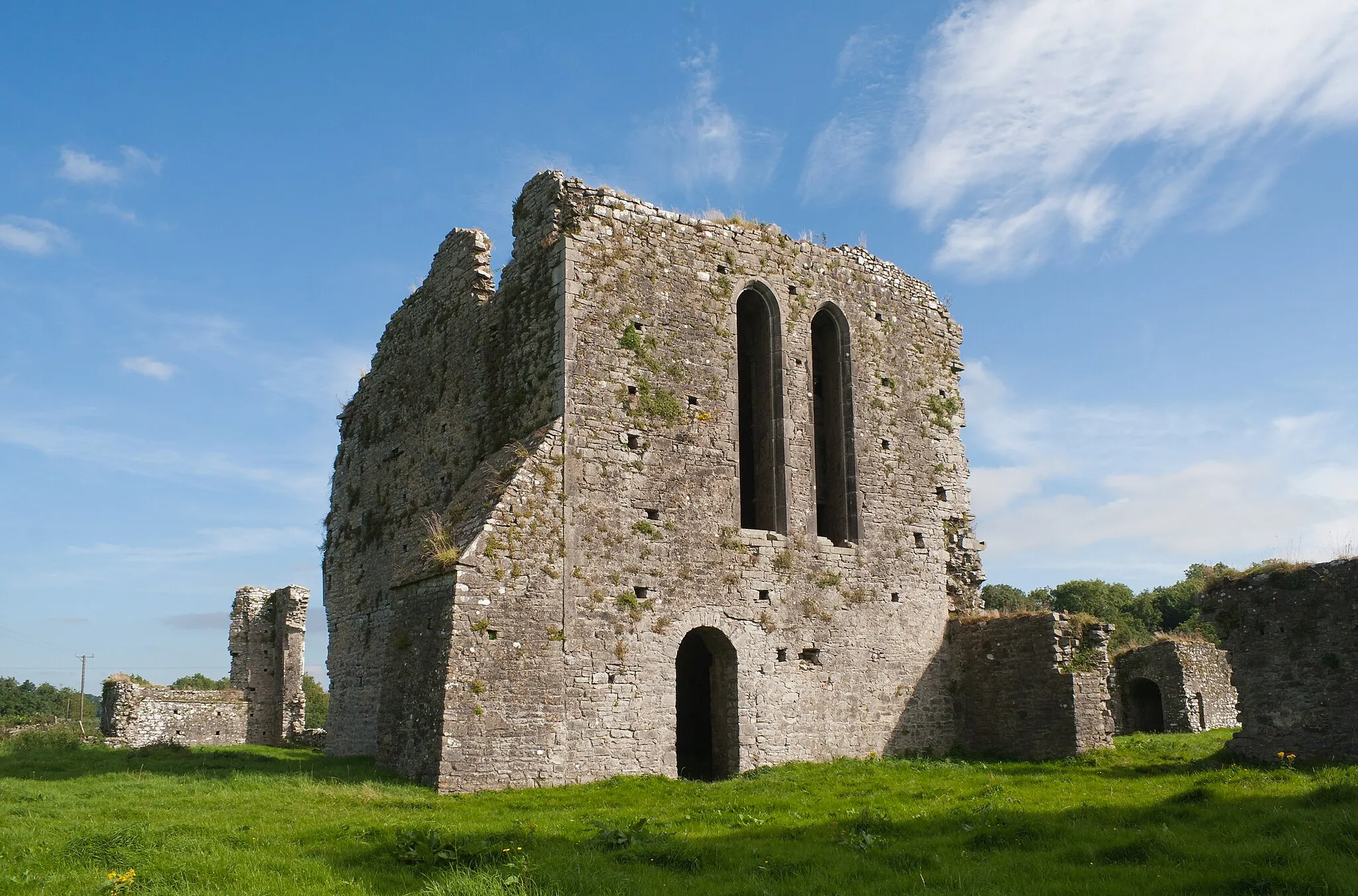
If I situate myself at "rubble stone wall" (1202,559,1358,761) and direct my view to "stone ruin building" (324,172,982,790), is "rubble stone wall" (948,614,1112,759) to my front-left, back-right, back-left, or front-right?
front-right

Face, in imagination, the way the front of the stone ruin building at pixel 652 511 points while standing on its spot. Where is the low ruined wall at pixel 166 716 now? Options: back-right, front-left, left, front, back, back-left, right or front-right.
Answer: back

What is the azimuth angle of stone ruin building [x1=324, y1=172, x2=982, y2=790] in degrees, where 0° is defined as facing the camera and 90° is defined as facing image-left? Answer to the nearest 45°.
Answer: approximately 315°

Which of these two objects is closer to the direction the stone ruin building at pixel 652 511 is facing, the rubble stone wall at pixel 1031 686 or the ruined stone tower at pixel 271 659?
the rubble stone wall

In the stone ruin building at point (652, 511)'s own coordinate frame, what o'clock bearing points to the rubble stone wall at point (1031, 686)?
The rubble stone wall is roughly at 10 o'clock from the stone ruin building.

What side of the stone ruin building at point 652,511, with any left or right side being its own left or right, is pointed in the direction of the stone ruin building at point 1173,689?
left

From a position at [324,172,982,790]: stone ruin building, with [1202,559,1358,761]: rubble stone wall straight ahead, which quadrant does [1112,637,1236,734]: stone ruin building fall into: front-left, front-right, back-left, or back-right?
front-left

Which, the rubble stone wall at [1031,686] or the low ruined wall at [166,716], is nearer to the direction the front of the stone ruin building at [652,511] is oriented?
the rubble stone wall

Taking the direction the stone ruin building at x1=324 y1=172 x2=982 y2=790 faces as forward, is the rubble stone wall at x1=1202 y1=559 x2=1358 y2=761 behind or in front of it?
in front

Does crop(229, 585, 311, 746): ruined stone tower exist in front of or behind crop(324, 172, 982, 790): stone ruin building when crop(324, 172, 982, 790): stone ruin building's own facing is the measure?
behind

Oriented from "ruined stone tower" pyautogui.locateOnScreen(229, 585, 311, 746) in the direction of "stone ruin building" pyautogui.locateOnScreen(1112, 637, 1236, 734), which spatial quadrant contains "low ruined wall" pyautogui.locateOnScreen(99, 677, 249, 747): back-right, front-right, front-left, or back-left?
back-right
